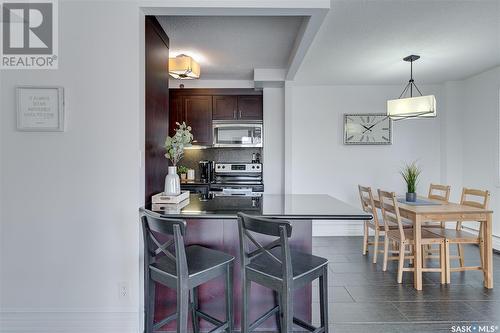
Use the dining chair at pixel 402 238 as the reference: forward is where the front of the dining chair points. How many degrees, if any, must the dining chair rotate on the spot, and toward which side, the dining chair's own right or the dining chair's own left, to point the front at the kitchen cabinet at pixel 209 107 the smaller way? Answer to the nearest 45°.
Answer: approximately 135° to the dining chair's own left

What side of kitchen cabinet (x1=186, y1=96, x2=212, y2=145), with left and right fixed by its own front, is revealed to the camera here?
front

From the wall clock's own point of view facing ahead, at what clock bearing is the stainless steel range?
The stainless steel range is roughly at 2 o'clock from the wall clock.

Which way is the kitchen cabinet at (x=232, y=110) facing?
toward the camera

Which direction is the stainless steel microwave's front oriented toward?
toward the camera

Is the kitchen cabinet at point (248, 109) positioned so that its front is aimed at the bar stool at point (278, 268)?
yes

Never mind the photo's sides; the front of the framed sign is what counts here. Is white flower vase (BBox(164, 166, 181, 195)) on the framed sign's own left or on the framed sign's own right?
on the framed sign's own left

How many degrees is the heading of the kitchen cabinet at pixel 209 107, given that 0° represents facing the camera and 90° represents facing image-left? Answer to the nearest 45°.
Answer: approximately 0°

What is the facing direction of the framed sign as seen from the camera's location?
facing the viewer

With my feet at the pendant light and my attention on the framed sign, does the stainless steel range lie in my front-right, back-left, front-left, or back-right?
front-right

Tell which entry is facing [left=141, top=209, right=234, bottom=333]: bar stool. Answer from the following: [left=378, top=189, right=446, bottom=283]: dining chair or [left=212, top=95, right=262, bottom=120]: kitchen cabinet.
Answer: the kitchen cabinet

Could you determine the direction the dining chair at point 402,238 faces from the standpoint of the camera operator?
facing away from the viewer and to the right of the viewer

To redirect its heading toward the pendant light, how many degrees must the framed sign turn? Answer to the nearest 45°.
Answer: approximately 90° to its left

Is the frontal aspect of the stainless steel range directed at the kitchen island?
yes

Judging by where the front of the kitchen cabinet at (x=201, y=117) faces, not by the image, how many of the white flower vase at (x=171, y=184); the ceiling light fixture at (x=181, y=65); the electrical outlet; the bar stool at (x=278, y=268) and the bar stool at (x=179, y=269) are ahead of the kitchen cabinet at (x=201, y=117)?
5

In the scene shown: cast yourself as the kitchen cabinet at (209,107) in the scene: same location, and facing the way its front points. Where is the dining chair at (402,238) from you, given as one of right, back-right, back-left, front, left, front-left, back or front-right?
front-left
